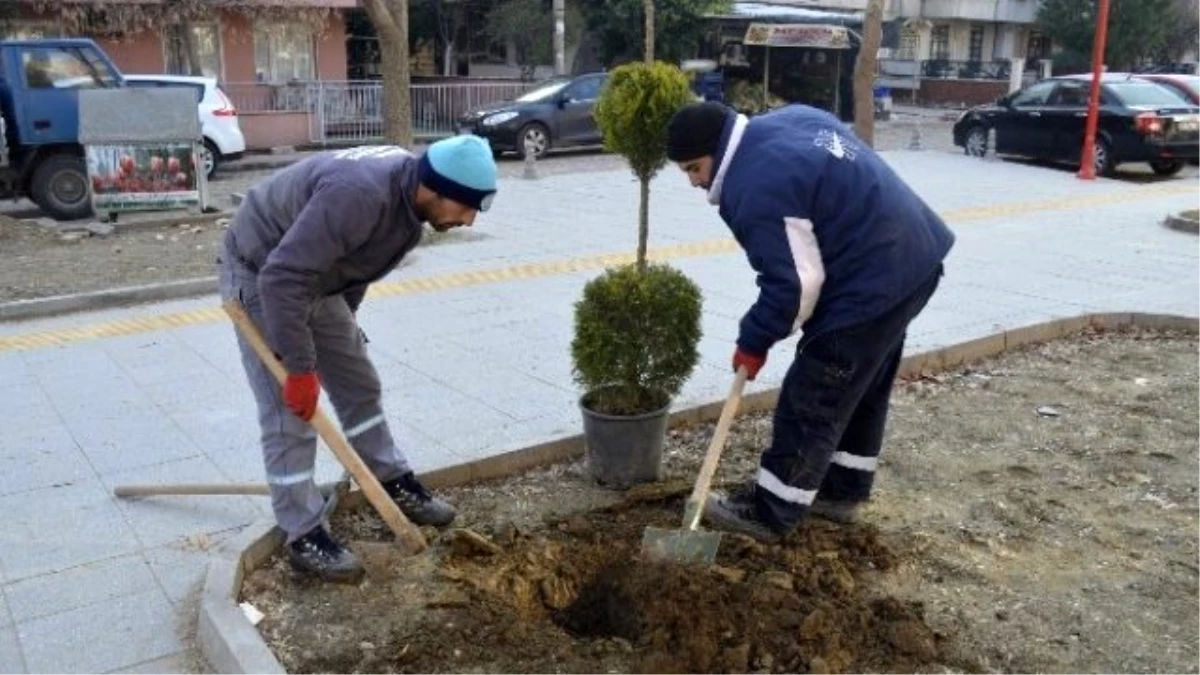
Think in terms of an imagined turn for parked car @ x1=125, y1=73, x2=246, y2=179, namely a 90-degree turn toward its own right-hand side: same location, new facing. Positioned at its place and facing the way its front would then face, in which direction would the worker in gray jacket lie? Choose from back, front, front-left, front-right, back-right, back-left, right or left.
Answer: back-right

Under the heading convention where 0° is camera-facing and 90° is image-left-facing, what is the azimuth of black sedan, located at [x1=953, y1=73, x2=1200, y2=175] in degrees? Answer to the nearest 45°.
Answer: approximately 135°

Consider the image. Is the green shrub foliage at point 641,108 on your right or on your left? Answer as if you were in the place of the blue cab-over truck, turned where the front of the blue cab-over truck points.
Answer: on your right

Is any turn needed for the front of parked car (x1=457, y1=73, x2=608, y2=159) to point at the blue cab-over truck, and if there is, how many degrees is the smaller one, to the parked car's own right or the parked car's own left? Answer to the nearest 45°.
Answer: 0° — it already faces it

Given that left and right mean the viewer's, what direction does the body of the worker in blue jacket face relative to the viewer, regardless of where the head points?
facing to the left of the viewer

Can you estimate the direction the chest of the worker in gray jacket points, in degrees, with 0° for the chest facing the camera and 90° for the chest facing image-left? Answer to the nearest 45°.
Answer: approximately 270°

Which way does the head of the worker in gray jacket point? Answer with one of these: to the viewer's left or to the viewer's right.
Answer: to the viewer's right

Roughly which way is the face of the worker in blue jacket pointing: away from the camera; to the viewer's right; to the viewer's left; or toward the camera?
to the viewer's left

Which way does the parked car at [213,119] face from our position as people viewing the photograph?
facing away from the viewer and to the left of the viewer

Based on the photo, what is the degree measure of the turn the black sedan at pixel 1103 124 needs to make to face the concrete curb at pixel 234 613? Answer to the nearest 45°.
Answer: approximately 135° to its left
